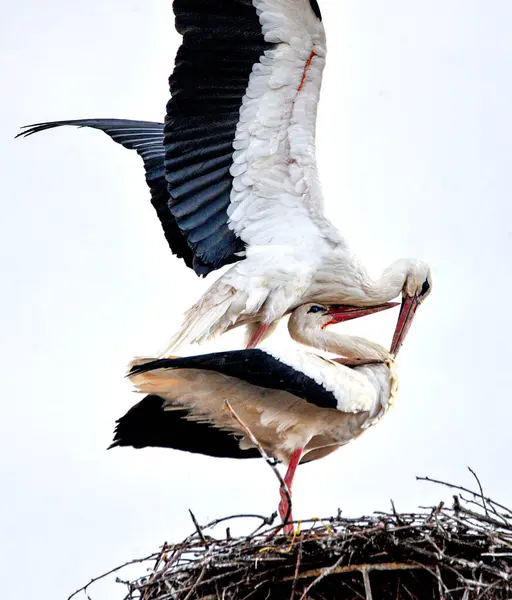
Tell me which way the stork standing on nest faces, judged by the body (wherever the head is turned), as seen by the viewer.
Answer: to the viewer's right
